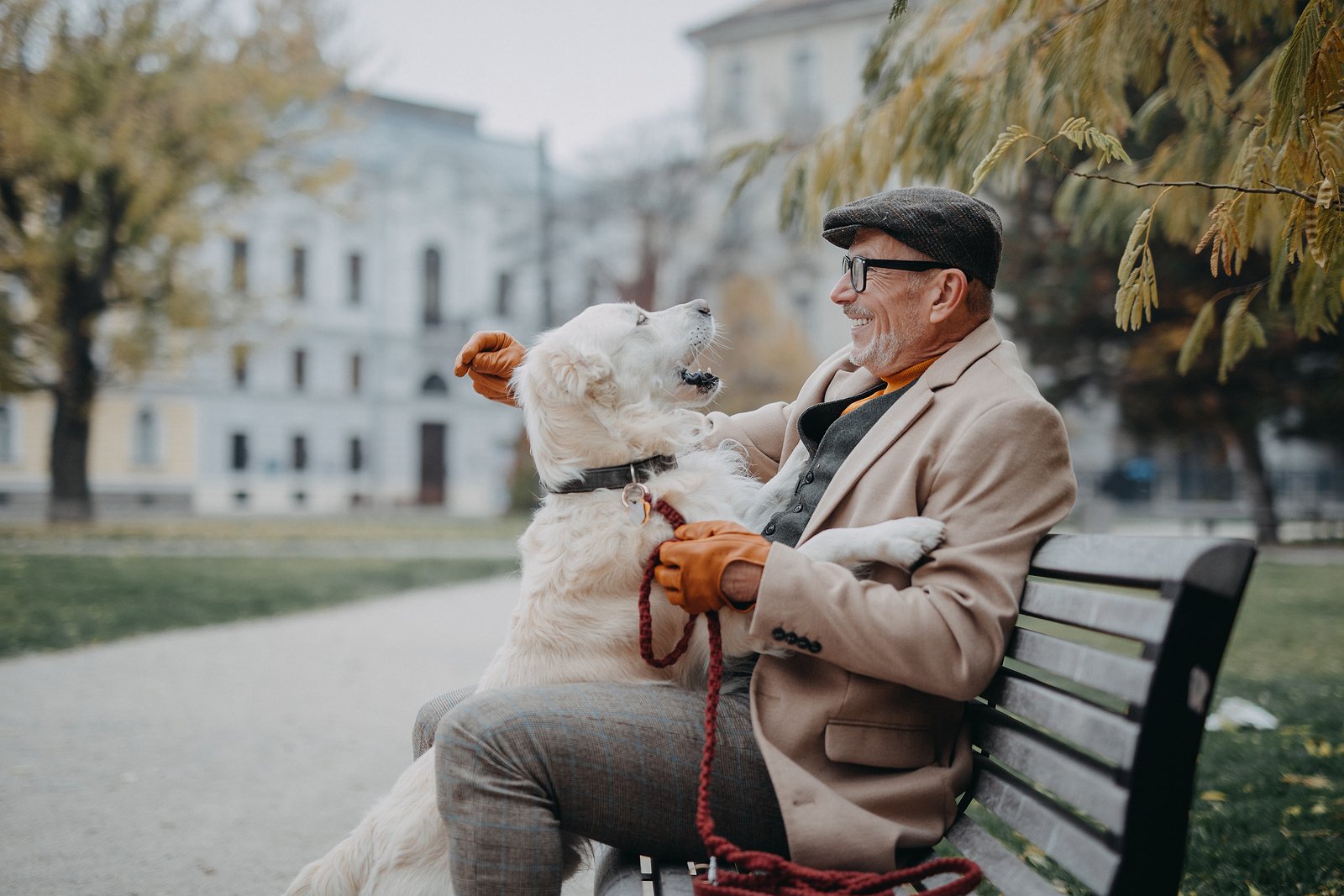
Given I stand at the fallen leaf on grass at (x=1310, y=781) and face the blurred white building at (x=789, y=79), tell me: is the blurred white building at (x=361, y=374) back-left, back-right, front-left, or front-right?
front-left

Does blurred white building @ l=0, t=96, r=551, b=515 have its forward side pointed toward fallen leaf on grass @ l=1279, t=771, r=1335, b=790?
yes

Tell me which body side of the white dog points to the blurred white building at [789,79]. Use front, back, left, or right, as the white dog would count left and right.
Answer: left

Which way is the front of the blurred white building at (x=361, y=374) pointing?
toward the camera

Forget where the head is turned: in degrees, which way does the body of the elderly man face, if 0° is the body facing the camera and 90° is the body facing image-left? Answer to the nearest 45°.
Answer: approximately 90°

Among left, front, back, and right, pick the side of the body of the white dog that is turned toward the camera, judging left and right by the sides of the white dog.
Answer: right

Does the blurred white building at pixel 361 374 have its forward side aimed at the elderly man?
yes

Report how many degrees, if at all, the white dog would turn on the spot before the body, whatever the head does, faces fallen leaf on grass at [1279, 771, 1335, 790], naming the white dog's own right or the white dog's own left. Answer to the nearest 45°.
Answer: approximately 45° to the white dog's own left

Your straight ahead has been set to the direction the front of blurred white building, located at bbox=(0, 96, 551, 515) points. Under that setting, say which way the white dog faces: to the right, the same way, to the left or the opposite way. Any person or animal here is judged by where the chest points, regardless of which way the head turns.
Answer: to the left

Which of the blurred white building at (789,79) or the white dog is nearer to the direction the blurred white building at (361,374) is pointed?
the white dog

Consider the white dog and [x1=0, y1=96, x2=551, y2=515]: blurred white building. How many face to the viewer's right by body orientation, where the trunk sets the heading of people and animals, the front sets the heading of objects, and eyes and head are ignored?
1

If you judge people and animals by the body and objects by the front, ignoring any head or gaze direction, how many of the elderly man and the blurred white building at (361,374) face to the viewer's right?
0

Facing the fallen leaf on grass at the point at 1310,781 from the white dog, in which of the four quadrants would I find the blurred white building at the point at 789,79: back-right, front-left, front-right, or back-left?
front-left

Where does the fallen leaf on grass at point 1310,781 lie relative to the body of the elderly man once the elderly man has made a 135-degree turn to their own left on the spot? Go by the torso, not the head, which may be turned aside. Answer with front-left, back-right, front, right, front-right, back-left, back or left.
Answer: left

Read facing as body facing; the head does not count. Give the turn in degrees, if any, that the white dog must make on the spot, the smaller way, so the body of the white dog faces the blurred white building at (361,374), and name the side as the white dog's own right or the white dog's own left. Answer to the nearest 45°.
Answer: approximately 90° to the white dog's own left

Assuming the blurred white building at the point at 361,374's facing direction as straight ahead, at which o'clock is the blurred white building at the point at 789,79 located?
the blurred white building at the point at 789,79 is roughly at 10 o'clock from the blurred white building at the point at 361,374.

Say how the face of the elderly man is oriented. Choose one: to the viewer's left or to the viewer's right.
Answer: to the viewer's left
